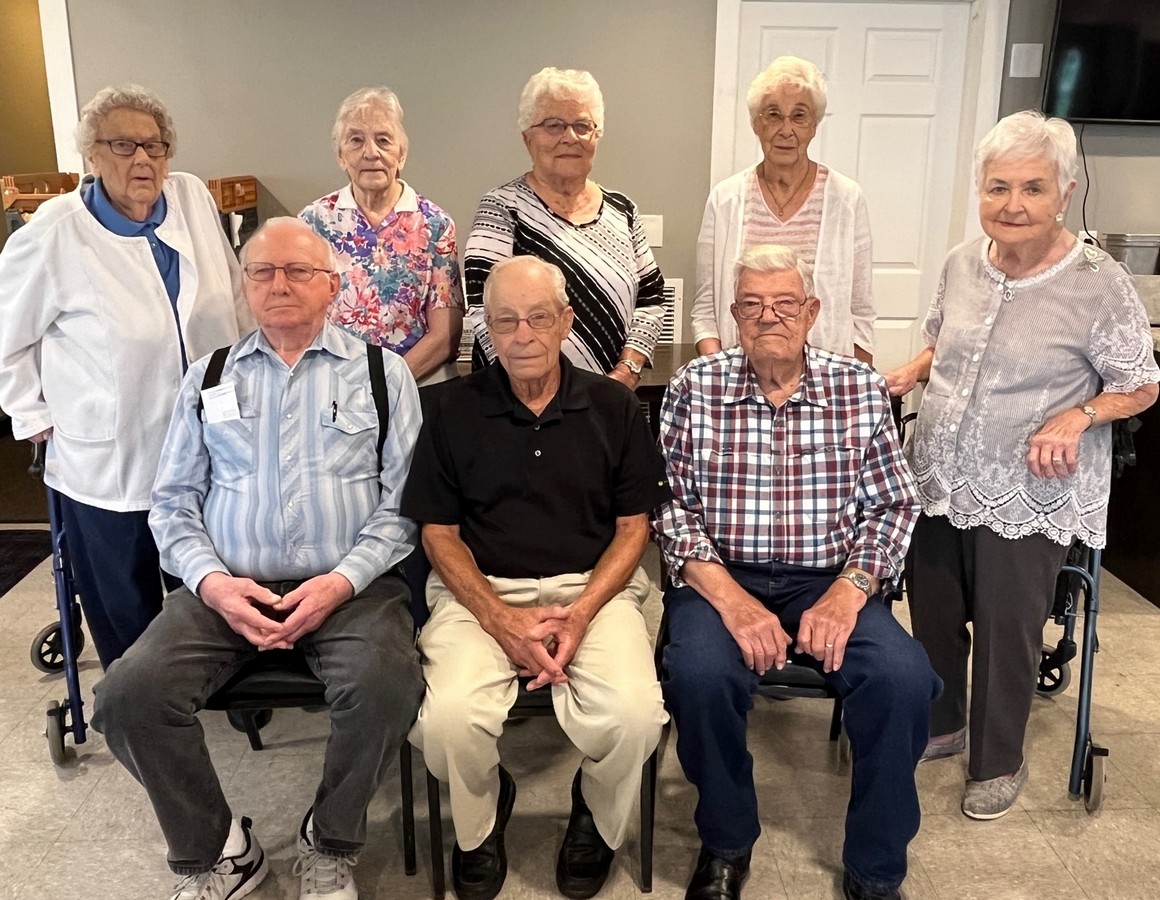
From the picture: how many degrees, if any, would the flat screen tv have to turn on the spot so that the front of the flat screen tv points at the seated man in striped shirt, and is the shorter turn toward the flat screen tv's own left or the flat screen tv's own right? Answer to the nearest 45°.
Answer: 0° — it already faces them

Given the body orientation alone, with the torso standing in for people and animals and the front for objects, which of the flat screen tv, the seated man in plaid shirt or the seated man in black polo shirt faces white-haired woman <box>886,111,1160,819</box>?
the flat screen tv

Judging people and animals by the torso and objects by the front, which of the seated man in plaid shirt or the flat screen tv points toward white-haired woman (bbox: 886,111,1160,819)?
the flat screen tv

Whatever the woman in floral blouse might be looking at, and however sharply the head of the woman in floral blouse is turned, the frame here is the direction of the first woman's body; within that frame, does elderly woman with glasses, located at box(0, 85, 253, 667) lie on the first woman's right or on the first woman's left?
on the first woman's right

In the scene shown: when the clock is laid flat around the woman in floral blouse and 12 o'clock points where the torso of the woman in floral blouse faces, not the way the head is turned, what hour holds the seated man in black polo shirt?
The seated man in black polo shirt is roughly at 11 o'clock from the woman in floral blouse.

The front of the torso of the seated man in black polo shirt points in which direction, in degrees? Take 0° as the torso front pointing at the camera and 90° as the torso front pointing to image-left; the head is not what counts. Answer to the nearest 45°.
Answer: approximately 0°

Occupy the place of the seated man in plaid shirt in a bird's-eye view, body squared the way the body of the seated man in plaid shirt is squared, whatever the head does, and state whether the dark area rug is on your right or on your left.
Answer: on your right

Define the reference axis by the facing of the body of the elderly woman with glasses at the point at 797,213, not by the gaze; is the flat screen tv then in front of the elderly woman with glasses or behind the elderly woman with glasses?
behind

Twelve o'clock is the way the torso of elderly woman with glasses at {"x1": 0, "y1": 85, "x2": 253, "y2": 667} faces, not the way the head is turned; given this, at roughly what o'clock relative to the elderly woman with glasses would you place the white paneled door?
The white paneled door is roughly at 10 o'clock from the elderly woman with glasses.

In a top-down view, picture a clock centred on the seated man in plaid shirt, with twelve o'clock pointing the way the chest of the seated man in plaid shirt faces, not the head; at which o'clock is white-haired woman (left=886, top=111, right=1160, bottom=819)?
The white-haired woman is roughly at 8 o'clock from the seated man in plaid shirt.
